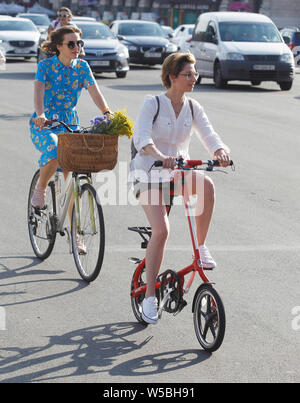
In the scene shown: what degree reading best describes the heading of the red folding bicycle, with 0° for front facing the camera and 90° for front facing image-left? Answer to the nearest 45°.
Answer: approximately 315°

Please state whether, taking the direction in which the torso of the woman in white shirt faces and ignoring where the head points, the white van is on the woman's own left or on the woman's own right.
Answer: on the woman's own left

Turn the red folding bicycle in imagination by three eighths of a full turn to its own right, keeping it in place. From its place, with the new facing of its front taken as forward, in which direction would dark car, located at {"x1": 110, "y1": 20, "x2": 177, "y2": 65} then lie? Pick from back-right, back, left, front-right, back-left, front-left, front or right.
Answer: right

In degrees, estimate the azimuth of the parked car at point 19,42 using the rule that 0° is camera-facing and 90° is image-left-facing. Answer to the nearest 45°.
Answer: approximately 0°

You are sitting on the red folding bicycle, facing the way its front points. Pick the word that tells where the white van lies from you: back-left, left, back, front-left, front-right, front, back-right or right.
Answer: back-left

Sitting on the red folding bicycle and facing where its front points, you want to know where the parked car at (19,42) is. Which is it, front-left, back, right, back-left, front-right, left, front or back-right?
back-left

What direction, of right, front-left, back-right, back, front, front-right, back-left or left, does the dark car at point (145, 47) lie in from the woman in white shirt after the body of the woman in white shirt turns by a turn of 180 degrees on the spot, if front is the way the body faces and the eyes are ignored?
front-right

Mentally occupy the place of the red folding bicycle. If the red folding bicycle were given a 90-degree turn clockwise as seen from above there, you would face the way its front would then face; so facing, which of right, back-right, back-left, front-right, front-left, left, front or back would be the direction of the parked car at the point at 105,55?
back-right

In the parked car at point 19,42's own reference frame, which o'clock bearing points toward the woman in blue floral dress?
The woman in blue floral dress is roughly at 12 o'clock from the parked car.

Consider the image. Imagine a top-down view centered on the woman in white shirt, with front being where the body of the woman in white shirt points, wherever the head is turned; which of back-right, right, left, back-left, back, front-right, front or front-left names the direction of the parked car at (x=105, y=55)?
back-left

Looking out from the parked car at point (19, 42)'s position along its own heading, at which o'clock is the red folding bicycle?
The red folding bicycle is roughly at 12 o'clock from the parked car.
